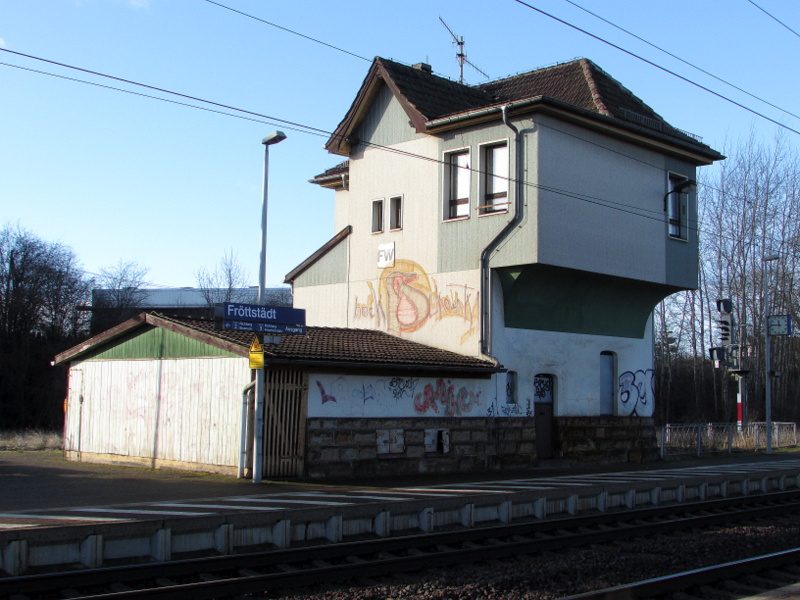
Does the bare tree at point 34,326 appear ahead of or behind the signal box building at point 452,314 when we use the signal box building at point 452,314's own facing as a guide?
behind

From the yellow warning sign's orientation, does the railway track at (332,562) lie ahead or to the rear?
ahead

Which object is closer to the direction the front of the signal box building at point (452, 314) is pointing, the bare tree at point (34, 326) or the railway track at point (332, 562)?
the railway track

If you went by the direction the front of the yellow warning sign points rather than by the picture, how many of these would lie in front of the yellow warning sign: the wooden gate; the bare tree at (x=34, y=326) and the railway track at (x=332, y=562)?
1

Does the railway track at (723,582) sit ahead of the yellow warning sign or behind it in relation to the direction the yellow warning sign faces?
ahead

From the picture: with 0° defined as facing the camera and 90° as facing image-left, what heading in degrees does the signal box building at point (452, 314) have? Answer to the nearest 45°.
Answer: approximately 315°

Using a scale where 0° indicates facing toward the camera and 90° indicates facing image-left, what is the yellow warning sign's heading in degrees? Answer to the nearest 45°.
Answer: approximately 0°

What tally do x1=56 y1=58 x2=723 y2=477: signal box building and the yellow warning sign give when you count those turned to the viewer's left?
0
